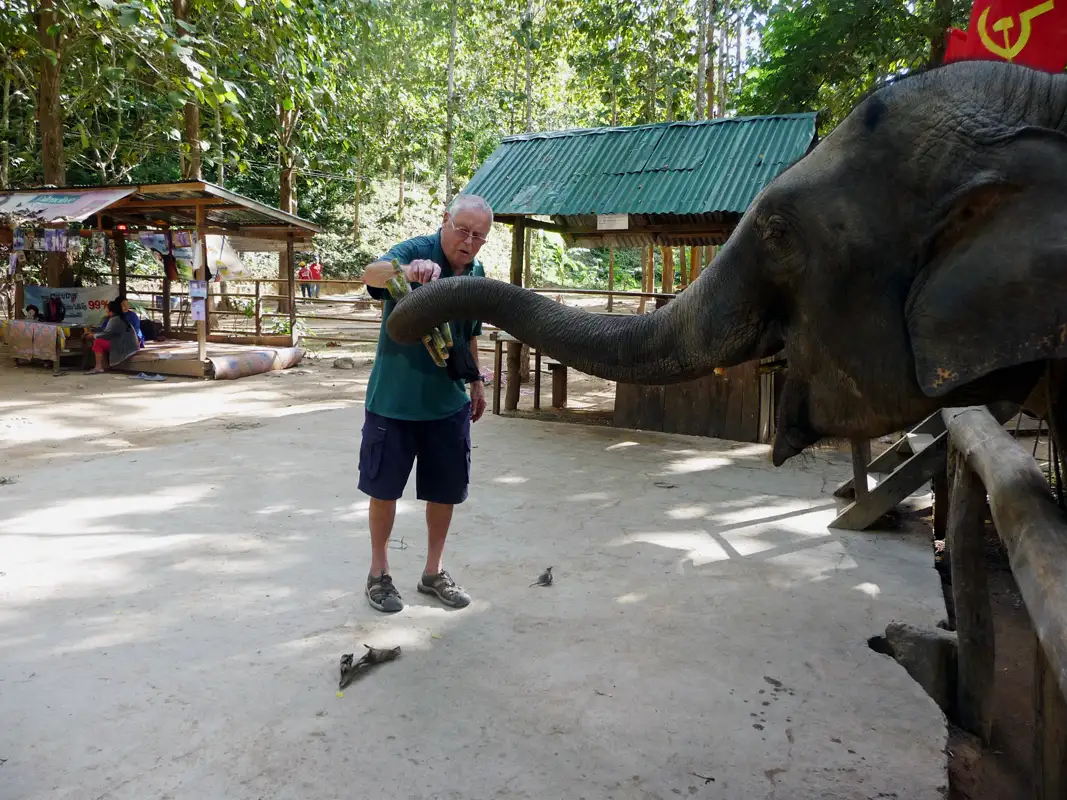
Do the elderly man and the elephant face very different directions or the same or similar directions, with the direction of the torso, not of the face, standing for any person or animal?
very different directions

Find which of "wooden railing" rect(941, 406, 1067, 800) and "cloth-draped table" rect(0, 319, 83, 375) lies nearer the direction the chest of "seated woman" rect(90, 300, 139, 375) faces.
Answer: the cloth-draped table

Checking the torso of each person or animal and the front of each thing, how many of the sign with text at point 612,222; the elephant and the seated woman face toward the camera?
1

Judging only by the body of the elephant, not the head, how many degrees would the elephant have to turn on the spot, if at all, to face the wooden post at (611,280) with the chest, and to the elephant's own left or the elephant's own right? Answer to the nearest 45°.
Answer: approximately 90° to the elephant's own right

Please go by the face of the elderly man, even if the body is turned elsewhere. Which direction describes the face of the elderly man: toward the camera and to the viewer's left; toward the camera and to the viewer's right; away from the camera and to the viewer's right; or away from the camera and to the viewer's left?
toward the camera and to the viewer's right

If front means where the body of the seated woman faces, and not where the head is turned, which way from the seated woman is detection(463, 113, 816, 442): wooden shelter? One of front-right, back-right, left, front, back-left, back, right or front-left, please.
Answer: back-left

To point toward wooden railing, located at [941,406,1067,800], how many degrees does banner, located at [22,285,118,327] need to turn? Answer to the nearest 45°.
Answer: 0° — it already faces it

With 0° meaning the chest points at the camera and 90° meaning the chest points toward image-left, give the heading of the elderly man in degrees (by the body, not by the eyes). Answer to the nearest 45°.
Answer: approximately 315°

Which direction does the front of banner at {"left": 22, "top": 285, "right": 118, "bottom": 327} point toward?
toward the camera

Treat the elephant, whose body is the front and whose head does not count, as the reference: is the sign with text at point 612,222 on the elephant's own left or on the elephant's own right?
on the elephant's own right

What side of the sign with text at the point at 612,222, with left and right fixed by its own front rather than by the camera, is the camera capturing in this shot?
front

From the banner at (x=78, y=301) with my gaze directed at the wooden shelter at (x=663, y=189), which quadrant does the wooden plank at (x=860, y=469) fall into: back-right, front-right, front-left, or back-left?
front-right

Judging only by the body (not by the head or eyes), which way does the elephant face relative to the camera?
to the viewer's left

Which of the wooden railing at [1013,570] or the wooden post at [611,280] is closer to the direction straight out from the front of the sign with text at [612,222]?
the wooden railing
